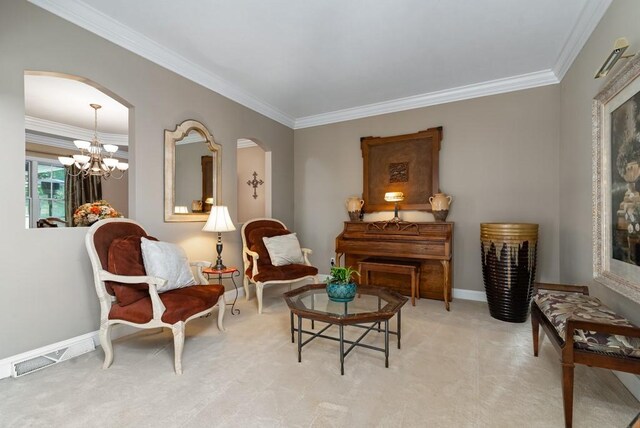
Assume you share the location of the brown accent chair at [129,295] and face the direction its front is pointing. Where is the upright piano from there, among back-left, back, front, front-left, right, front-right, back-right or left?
front-left

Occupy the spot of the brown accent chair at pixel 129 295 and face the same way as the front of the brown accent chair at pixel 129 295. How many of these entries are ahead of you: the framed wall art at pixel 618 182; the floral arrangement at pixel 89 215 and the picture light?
2

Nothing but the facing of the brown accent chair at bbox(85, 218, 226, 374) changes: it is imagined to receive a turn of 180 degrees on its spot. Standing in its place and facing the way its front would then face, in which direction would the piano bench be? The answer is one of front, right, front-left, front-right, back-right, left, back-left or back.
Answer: back-right

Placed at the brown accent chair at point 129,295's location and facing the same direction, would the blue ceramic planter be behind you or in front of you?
in front

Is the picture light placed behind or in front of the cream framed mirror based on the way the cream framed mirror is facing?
in front

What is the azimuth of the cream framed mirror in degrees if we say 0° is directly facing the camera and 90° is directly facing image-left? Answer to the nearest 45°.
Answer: approximately 315°

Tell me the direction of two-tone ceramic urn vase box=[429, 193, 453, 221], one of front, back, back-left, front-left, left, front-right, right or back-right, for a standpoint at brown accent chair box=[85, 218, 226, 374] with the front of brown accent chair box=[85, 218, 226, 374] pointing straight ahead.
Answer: front-left

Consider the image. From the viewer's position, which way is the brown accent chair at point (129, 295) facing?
facing the viewer and to the right of the viewer

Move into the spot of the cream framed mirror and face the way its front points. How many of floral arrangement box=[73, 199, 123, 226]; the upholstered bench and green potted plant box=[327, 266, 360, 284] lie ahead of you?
2

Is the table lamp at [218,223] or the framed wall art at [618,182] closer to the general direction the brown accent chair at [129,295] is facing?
the framed wall art

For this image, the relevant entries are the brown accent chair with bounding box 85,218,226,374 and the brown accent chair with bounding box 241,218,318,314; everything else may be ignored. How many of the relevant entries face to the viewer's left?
0

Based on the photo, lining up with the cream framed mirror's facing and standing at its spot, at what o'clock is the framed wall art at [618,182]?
The framed wall art is roughly at 12 o'clock from the cream framed mirror.

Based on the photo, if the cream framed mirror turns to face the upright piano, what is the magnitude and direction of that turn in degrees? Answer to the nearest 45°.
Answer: approximately 45° to its left

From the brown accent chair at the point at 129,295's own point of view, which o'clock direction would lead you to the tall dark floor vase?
The tall dark floor vase is roughly at 11 o'clock from the brown accent chair.
